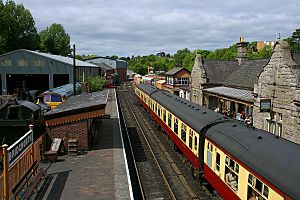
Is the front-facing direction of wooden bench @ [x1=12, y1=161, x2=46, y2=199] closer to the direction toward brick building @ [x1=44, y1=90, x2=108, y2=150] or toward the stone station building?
the stone station building

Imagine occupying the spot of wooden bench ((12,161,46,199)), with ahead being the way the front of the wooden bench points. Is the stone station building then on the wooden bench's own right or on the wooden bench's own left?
on the wooden bench's own left

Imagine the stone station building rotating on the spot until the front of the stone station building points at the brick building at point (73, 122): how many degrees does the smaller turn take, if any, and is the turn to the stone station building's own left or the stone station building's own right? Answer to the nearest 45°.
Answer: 0° — it already faces it

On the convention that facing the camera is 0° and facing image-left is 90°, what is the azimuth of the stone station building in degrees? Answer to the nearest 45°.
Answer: approximately 45°

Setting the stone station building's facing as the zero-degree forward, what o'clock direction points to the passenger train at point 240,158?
The passenger train is roughly at 11 o'clock from the stone station building.

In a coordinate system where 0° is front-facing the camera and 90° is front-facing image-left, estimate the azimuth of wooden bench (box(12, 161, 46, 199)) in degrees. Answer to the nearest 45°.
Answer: approximately 315°
